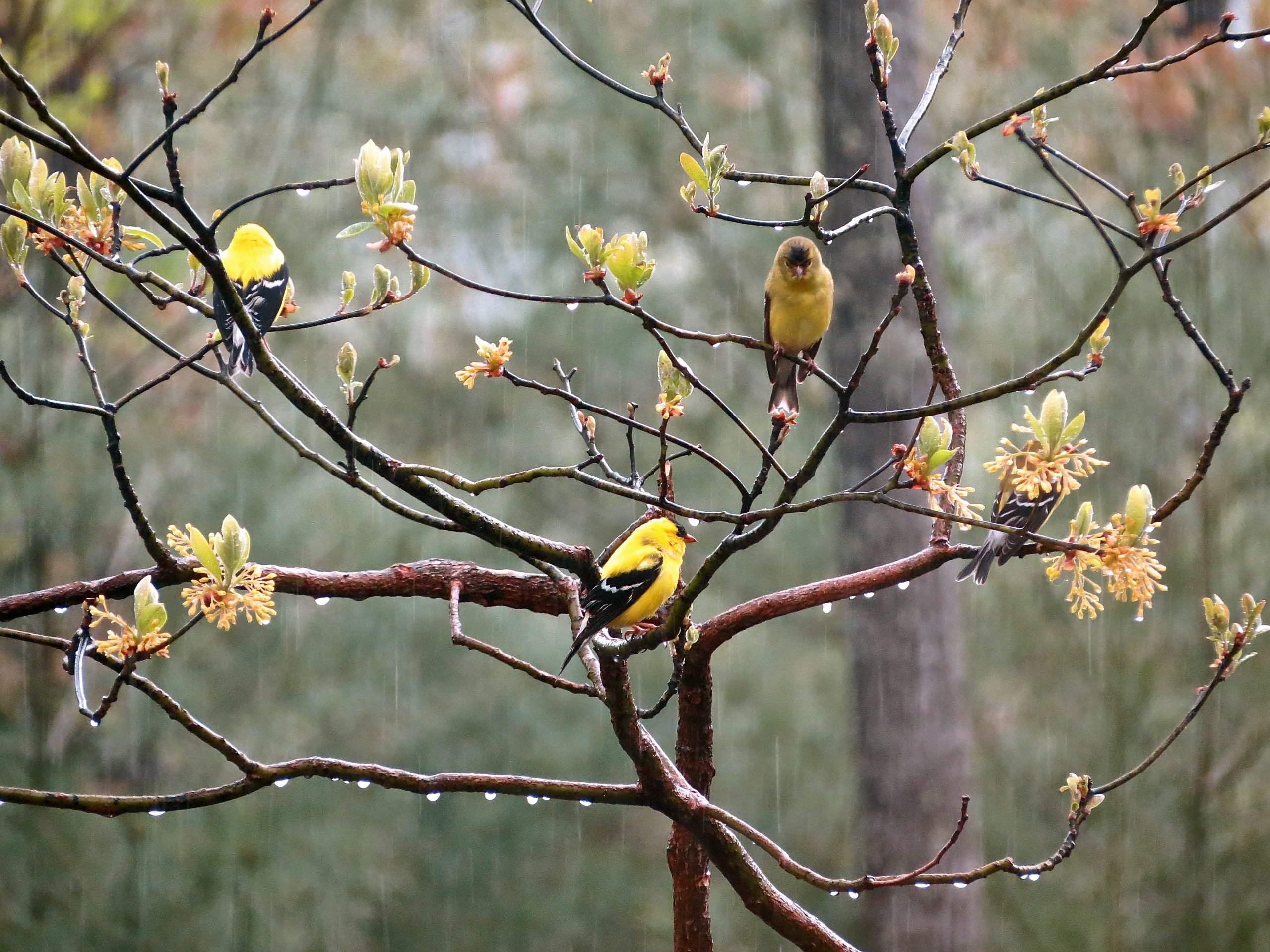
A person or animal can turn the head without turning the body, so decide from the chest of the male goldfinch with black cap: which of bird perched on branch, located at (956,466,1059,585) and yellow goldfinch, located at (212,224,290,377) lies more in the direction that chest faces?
the bird perched on branch

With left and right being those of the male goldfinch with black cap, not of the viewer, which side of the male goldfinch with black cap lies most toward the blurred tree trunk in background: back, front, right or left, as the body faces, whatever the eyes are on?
left

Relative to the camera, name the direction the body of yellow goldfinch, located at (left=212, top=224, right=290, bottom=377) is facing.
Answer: away from the camera

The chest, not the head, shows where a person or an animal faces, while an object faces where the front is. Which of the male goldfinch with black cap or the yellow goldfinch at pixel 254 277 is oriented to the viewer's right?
the male goldfinch with black cap

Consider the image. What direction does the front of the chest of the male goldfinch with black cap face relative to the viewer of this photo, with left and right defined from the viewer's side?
facing to the right of the viewer

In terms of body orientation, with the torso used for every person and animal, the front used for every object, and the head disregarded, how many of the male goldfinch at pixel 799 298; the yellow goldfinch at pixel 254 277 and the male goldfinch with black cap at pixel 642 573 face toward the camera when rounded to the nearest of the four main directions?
1

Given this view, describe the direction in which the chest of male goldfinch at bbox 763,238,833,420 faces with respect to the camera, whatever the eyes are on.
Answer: toward the camera

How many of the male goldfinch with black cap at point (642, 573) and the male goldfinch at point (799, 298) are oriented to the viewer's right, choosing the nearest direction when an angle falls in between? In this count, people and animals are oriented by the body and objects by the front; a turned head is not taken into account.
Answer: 1

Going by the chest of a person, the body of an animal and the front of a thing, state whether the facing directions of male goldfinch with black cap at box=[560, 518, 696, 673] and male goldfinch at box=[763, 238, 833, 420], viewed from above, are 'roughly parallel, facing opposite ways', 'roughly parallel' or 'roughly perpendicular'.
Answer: roughly perpendicular

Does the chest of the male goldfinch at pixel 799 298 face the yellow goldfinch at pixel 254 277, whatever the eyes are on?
no

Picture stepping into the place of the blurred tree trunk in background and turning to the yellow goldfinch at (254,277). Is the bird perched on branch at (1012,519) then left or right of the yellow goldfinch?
left
